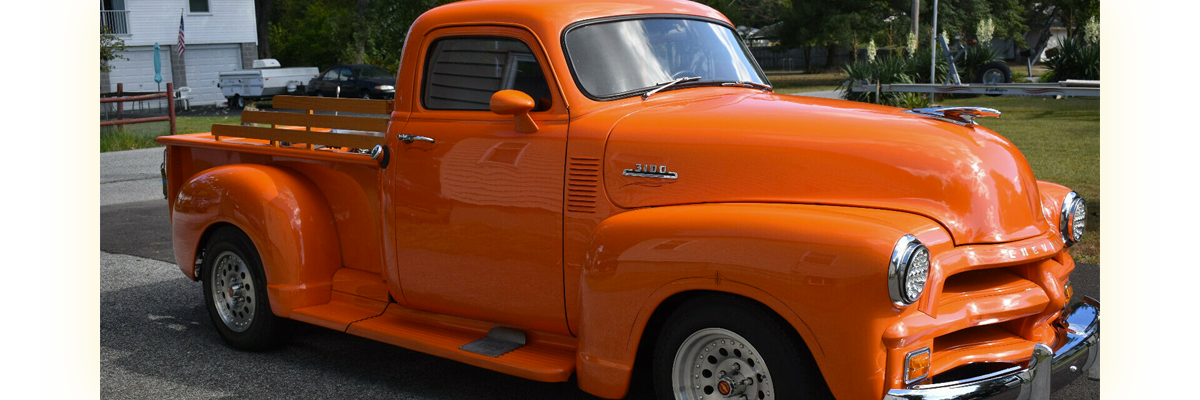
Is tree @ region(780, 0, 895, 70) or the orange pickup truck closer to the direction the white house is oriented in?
the orange pickup truck

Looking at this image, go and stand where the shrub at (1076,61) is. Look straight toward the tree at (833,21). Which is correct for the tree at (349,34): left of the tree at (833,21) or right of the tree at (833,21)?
left

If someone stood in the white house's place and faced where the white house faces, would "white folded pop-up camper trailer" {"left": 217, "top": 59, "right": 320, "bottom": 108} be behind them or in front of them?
in front

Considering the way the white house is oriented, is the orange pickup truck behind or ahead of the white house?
ahead

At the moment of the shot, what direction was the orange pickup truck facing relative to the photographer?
facing the viewer and to the right of the viewer

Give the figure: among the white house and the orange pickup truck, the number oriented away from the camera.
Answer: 0

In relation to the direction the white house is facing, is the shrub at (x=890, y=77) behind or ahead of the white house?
ahead

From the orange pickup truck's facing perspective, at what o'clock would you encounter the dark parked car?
The dark parked car is roughly at 7 o'clock from the orange pickup truck.

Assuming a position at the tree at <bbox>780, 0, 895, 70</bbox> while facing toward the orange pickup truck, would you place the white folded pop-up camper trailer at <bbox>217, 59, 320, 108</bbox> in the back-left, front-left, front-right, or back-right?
front-right

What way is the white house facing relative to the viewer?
toward the camera
